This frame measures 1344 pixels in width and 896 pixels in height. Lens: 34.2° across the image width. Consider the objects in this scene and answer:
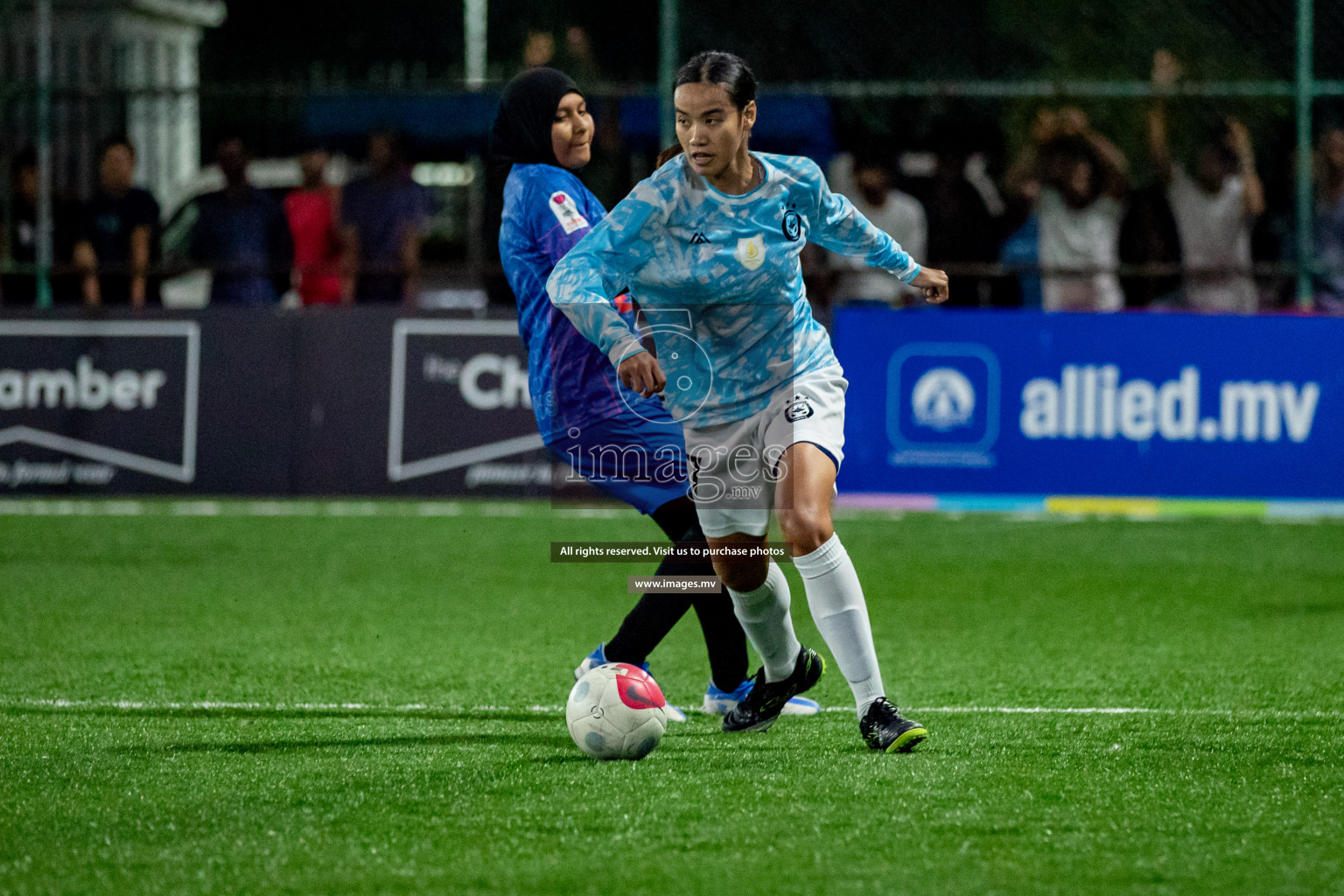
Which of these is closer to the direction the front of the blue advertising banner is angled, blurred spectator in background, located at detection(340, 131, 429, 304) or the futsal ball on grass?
the futsal ball on grass

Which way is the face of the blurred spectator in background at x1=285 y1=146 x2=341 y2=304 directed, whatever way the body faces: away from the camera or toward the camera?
toward the camera

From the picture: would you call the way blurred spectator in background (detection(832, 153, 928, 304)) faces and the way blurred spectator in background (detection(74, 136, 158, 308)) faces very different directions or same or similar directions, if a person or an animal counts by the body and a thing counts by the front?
same or similar directions

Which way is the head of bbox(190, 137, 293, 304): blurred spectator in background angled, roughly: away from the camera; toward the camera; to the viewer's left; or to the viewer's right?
toward the camera

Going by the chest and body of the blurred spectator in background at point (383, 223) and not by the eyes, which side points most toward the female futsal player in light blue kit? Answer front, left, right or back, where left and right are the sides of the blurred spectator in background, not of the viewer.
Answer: front

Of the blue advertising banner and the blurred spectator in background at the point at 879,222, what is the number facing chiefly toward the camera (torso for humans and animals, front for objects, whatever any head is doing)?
2

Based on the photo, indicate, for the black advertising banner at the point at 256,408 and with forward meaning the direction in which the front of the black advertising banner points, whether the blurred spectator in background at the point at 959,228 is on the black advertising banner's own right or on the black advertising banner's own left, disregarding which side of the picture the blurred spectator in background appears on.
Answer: on the black advertising banner's own left

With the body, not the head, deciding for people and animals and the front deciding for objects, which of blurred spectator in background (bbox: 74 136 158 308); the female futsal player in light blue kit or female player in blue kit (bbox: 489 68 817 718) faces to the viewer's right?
the female player in blue kit

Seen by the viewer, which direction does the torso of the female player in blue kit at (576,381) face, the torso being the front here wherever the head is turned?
to the viewer's right

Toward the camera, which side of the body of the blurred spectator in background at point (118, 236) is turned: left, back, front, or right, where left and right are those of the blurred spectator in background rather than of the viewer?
front

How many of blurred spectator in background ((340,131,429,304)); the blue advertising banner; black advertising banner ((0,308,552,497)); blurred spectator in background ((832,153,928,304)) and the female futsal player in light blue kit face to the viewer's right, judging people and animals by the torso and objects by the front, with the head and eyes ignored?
0

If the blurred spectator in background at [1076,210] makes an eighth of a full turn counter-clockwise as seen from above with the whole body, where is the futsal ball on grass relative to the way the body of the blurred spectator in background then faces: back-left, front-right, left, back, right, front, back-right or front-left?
front-right

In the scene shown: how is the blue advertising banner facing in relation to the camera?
toward the camera

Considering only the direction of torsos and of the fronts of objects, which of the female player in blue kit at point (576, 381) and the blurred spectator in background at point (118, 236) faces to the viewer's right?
the female player in blue kit

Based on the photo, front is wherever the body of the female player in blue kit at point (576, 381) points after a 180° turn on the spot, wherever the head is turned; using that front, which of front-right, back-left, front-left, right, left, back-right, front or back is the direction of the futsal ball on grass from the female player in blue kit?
left

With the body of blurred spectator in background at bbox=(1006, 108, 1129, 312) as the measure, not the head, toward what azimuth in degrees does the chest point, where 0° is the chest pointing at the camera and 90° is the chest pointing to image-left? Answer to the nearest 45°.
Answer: approximately 0°

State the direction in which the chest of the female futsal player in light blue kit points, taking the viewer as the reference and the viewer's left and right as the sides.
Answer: facing the viewer

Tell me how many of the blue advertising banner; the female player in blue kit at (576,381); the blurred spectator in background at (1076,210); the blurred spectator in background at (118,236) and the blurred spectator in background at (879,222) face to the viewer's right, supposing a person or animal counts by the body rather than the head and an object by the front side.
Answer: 1

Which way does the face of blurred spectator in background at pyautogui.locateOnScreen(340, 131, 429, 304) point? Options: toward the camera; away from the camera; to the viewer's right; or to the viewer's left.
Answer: toward the camera

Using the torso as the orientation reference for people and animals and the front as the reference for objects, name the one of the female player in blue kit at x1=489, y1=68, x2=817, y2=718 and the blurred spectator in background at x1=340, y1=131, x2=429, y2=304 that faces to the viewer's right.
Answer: the female player in blue kit
